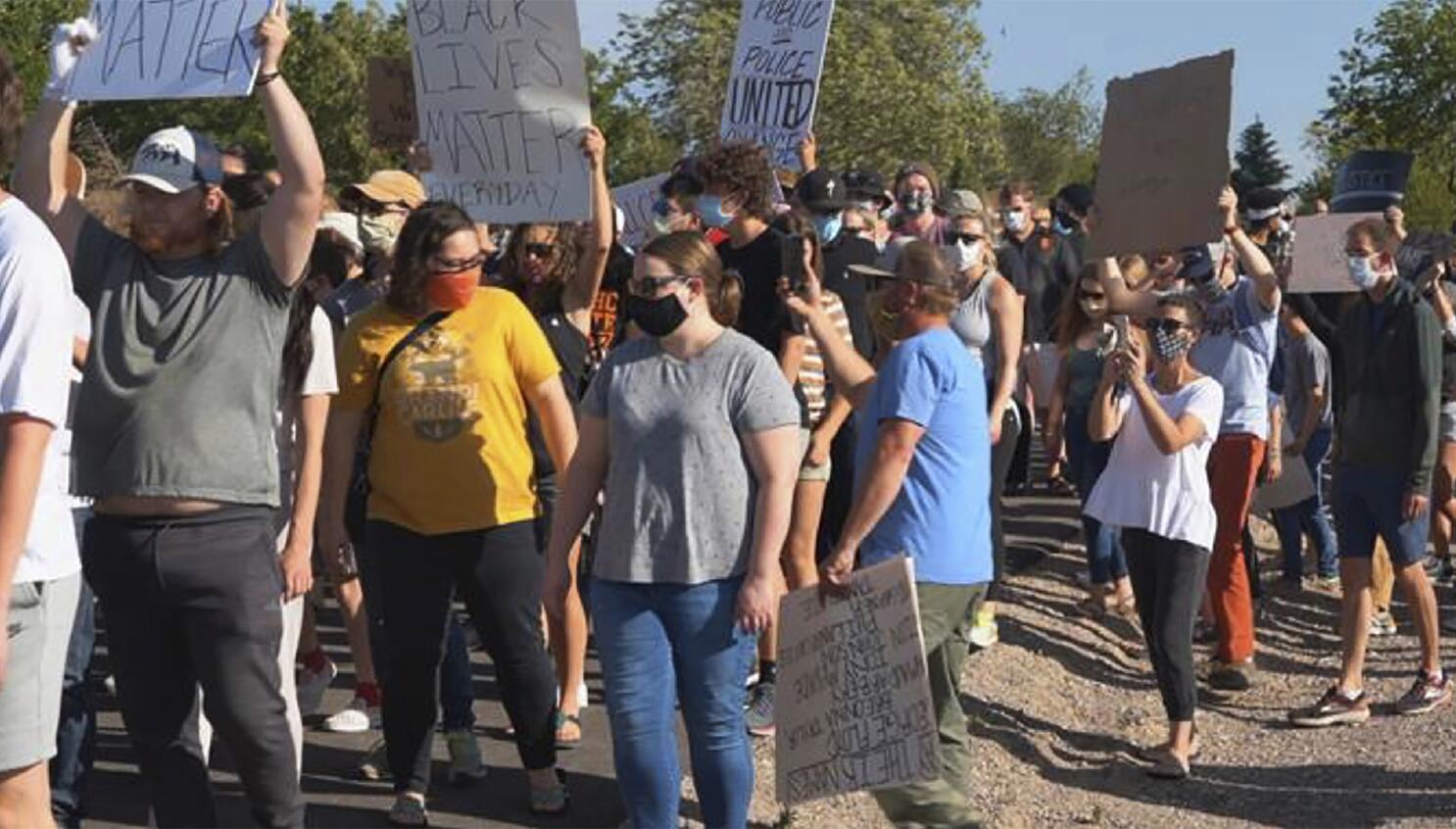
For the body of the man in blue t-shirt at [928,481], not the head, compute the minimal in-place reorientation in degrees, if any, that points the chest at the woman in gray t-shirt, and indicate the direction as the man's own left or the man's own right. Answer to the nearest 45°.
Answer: approximately 45° to the man's own left

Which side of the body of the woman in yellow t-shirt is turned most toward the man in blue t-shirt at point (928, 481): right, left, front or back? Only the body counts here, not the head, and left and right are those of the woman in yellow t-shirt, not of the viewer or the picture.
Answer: left

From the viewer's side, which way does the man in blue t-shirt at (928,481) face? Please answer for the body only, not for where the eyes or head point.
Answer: to the viewer's left

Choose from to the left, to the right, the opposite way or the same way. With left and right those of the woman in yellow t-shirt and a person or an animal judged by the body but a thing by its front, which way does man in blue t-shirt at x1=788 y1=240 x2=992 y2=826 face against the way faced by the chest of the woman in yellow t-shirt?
to the right

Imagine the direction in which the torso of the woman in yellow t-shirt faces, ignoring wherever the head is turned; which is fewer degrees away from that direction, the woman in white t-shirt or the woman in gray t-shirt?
the woman in gray t-shirt

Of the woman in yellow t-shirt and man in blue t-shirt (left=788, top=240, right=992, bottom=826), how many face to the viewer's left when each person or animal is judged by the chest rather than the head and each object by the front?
1

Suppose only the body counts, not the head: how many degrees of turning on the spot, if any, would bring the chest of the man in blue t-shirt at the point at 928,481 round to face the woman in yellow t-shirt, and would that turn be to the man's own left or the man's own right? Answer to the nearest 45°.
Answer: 0° — they already face them

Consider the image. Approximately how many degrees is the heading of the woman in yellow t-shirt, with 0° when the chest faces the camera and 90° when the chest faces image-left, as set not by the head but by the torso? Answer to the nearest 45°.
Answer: approximately 0°

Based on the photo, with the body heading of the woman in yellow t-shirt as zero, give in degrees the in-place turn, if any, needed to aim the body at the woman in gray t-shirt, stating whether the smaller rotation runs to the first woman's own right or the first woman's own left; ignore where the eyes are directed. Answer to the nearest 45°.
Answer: approximately 45° to the first woman's own left
